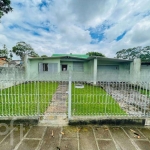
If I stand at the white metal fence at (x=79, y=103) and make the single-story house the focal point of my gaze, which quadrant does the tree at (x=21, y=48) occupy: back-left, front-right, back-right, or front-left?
front-left

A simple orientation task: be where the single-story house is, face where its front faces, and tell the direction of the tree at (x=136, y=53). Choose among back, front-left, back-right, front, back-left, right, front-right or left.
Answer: back-left

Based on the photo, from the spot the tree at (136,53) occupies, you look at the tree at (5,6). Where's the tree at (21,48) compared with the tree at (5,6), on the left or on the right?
right

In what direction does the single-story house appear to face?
toward the camera

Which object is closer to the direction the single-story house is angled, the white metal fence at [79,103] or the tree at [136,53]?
the white metal fence

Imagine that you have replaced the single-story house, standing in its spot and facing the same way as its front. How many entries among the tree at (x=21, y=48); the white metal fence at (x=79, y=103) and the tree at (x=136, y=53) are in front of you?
1

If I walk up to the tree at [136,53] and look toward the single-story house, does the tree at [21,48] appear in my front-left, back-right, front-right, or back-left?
front-right

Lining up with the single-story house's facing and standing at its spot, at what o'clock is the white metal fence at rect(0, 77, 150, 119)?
The white metal fence is roughly at 12 o'clock from the single-story house.

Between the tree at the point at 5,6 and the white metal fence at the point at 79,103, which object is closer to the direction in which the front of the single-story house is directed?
the white metal fence

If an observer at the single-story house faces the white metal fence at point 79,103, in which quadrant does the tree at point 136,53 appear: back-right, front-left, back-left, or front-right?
back-left

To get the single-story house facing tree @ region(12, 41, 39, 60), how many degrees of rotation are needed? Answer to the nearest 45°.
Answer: approximately 135° to its right

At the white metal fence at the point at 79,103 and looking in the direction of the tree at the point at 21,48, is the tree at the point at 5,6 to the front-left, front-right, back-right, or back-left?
front-left

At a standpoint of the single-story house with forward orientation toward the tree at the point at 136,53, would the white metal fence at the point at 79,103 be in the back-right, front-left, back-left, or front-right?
back-right
